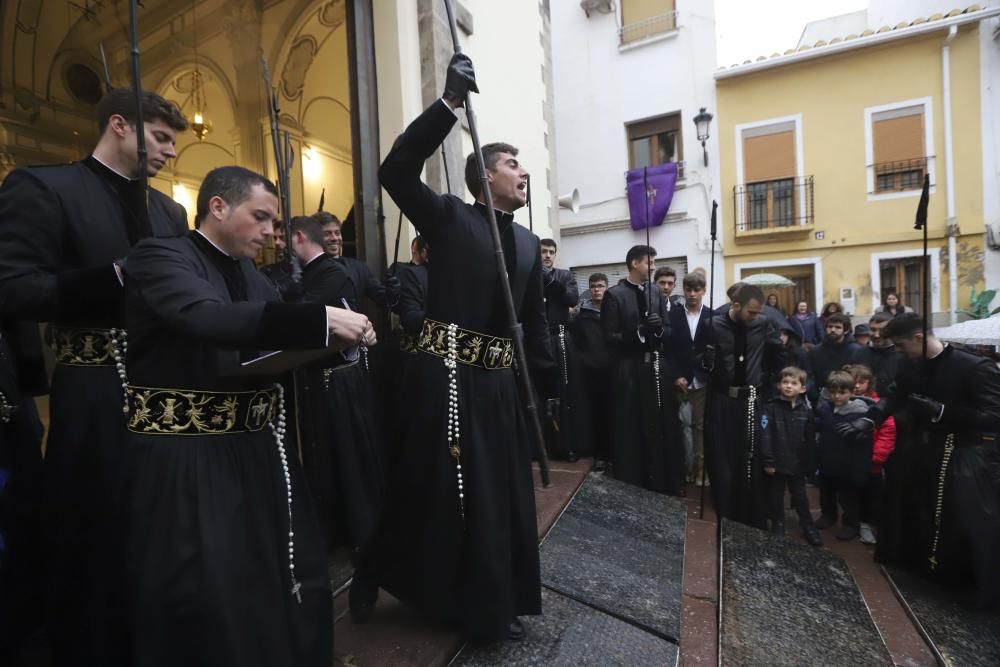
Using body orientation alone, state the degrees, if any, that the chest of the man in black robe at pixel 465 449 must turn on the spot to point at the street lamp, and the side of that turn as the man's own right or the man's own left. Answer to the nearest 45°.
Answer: approximately 90° to the man's own left

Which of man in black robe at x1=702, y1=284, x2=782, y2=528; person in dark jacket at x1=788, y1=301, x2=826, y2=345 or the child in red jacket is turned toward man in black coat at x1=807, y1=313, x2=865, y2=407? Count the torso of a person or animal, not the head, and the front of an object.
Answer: the person in dark jacket

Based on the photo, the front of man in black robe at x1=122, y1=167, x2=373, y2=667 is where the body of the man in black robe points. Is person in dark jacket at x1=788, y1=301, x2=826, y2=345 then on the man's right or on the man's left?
on the man's left

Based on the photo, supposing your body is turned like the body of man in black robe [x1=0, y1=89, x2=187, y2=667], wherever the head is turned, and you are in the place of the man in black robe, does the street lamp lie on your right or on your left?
on your left

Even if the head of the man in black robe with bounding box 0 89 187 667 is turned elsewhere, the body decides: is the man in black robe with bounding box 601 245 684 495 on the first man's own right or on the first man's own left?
on the first man's own left

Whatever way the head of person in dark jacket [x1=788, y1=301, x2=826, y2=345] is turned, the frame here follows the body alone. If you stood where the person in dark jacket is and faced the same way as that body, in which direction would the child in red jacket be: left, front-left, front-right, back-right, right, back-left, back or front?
front

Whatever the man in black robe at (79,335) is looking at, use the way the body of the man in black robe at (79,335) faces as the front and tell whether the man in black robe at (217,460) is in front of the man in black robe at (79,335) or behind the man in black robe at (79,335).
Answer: in front

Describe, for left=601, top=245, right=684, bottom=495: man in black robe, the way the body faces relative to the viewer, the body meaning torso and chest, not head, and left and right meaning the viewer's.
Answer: facing the viewer and to the right of the viewer

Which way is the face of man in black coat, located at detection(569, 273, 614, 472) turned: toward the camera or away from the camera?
toward the camera

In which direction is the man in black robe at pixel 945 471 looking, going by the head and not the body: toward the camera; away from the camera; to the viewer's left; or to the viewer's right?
to the viewer's left

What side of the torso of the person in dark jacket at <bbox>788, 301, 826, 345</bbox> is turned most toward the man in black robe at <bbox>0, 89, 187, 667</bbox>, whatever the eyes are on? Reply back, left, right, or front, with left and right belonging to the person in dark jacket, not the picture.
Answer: front

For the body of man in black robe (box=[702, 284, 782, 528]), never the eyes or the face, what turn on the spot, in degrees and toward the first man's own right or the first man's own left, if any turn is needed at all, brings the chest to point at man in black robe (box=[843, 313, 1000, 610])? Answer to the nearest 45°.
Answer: approximately 90° to the first man's own left

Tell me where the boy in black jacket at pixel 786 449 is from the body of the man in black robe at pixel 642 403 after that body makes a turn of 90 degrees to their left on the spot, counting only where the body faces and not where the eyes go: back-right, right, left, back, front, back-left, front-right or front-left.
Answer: front-right

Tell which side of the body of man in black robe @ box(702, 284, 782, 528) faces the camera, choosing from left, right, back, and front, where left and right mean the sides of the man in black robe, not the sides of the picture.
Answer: front

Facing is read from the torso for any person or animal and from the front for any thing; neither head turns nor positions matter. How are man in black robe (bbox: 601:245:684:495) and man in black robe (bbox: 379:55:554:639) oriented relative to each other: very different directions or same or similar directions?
same or similar directions

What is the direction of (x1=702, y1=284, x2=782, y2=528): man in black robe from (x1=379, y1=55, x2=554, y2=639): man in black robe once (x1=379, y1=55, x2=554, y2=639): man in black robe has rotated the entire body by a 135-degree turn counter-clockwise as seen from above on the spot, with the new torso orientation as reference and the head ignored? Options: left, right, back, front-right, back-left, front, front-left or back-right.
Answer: front-right

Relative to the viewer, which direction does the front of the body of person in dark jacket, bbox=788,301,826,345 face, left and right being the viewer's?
facing the viewer
